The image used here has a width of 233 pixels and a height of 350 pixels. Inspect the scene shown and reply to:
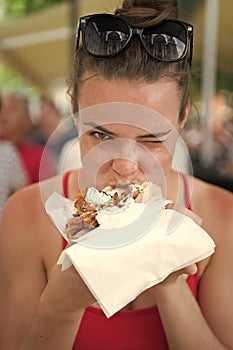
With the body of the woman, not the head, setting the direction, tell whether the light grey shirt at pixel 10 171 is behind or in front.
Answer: behind

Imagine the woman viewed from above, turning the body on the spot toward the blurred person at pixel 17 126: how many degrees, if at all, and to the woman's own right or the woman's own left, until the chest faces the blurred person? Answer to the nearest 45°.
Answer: approximately 180°

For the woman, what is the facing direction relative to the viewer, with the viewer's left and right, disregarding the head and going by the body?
facing the viewer
